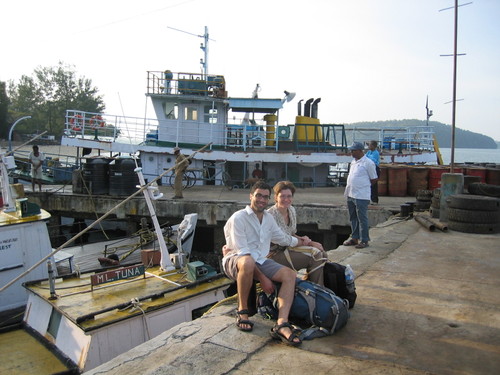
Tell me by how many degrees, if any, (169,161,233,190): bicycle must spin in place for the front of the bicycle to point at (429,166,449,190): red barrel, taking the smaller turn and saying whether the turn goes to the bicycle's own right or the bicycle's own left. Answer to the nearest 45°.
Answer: approximately 45° to the bicycle's own right

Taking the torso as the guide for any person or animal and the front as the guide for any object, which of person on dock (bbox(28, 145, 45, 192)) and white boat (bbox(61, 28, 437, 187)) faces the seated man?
the person on dock

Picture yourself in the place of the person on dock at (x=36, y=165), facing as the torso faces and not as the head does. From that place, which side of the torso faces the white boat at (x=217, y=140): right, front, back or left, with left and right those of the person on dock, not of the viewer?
left

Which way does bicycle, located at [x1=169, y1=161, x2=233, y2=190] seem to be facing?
to the viewer's right

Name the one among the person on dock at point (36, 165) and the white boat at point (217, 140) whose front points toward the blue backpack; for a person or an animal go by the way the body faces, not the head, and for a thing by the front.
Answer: the person on dock

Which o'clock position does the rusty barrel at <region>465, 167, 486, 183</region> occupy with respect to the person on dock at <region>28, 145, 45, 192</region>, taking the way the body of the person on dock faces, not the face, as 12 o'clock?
The rusty barrel is roughly at 10 o'clock from the person on dock.

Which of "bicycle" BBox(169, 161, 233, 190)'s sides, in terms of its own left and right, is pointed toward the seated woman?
right

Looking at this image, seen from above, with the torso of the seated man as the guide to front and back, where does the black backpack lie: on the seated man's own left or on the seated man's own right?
on the seated man's own left

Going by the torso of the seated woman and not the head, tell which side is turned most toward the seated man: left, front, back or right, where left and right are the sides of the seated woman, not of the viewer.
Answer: right
